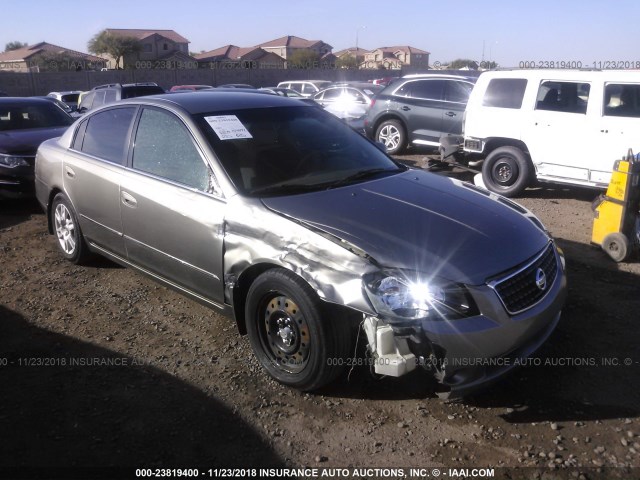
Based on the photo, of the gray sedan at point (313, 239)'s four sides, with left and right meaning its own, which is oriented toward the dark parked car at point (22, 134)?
back

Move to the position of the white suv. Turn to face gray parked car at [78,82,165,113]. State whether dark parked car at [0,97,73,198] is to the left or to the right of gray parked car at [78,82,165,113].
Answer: left

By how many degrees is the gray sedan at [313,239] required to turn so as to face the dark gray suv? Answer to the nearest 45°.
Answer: approximately 135° to its left

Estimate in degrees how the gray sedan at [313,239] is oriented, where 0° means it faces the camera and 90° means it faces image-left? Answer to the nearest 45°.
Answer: approximately 315°

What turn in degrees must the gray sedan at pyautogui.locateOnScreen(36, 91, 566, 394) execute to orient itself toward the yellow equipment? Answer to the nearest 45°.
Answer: approximately 90° to its left

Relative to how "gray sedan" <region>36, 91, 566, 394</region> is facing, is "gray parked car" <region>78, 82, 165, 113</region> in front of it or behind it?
behind

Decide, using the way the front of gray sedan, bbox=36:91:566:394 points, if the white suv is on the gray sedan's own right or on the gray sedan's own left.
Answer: on the gray sedan's own left

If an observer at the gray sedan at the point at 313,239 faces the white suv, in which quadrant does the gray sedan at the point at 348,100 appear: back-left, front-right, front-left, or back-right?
front-left

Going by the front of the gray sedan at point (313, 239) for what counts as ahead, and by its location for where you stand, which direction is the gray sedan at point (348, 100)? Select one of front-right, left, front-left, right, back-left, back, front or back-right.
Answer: back-left

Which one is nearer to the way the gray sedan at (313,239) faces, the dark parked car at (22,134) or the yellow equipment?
the yellow equipment
